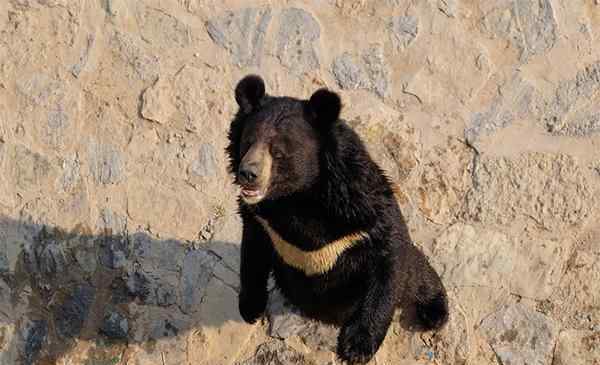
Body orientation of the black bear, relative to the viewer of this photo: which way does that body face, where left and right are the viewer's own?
facing the viewer and to the left of the viewer

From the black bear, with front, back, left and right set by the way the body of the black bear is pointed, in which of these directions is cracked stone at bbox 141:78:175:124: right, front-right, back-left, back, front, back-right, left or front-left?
right
